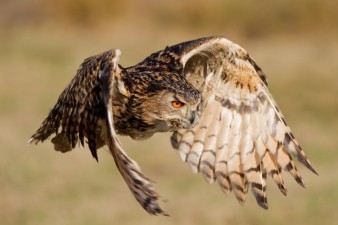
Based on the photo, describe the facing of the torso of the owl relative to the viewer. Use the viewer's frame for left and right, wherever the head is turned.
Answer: facing the viewer and to the right of the viewer
